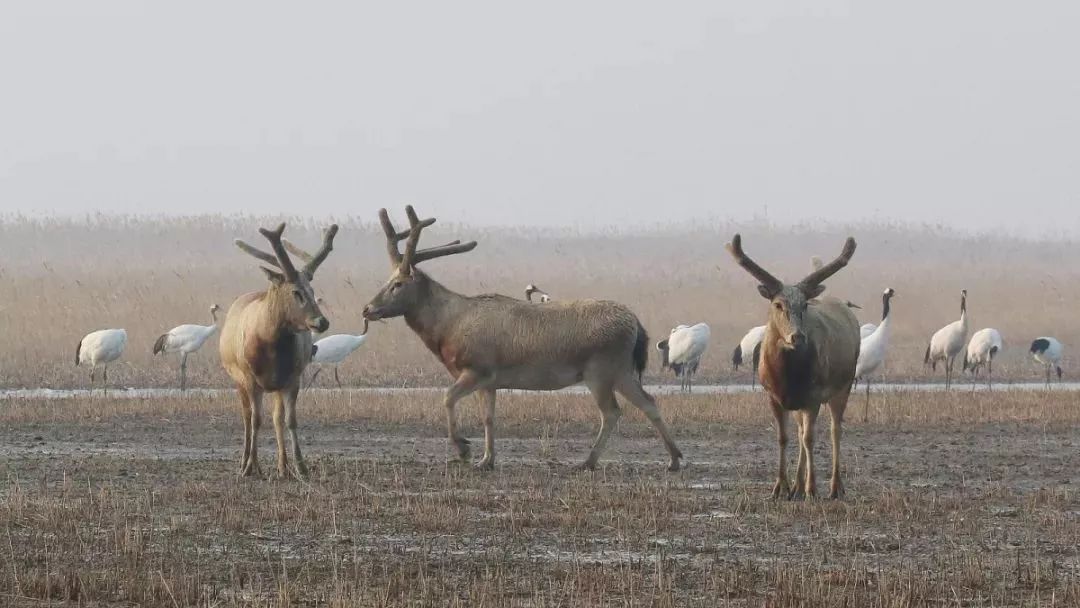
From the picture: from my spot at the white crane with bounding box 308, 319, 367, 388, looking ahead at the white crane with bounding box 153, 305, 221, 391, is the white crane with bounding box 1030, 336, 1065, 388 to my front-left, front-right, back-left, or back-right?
back-right

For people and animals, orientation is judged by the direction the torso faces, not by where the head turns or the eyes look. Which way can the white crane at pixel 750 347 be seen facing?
to the viewer's right

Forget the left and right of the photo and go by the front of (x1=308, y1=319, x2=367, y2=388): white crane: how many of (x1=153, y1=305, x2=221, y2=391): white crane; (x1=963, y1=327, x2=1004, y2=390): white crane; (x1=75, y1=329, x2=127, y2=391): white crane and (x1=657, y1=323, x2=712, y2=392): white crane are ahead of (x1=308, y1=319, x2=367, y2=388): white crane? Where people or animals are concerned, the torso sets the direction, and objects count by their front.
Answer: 2

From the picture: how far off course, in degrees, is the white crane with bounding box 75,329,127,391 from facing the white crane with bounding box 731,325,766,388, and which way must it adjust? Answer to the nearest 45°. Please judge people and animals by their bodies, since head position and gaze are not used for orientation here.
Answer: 0° — it already faces it

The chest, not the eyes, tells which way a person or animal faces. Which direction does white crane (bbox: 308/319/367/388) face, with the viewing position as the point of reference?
facing to the right of the viewer

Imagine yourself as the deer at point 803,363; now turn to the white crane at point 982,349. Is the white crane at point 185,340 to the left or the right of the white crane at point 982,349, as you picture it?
left

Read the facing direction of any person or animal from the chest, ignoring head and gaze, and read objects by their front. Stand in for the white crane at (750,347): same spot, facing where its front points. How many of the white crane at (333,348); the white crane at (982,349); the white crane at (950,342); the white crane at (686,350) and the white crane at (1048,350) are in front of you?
3

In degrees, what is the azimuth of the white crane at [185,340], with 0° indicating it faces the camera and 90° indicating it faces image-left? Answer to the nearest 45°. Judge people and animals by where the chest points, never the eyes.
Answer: approximately 270°

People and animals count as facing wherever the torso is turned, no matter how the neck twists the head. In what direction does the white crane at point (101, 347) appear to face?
to the viewer's right
